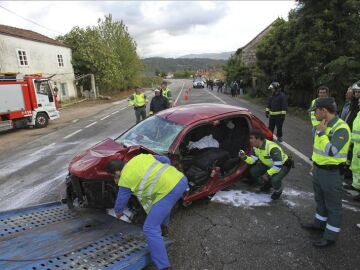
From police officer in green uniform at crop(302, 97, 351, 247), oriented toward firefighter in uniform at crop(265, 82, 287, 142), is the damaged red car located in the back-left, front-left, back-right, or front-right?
front-left

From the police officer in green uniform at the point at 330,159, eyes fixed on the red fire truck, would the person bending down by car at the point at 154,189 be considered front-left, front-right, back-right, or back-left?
front-left

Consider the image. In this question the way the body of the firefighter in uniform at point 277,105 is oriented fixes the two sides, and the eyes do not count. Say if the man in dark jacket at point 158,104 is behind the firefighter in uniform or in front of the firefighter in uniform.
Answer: in front

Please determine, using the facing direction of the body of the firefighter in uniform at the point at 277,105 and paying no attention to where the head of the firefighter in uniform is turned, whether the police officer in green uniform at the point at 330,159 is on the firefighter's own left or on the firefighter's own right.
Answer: on the firefighter's own left

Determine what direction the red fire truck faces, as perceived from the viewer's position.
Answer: facing to the right of the viewer

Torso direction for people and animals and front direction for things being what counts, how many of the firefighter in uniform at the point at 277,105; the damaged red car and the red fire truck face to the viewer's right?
1

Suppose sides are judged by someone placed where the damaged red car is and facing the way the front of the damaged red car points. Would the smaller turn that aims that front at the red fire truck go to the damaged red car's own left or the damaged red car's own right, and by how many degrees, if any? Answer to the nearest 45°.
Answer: approximately 90° to the damaged red car's own right

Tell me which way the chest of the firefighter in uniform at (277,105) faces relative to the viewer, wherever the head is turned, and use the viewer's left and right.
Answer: facing the viewer and to the left of the viewer

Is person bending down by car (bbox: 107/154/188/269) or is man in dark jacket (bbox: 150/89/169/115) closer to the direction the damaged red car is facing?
the person bending down by car

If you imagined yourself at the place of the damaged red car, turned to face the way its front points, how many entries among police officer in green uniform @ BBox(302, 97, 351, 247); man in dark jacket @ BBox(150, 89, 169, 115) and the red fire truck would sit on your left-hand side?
1

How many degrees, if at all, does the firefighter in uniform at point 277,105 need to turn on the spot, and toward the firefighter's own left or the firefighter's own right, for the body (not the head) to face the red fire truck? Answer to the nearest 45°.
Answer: approximately 45° to the firefighter's own right

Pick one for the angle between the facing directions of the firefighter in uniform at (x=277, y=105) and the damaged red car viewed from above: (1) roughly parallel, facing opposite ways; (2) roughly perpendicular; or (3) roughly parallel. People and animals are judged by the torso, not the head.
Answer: roughly parallel

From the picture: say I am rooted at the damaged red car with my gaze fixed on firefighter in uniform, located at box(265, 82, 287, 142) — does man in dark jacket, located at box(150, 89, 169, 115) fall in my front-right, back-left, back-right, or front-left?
front-left

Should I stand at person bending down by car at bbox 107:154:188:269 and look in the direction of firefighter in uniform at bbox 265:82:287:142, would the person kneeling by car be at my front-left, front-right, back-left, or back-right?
front-right
